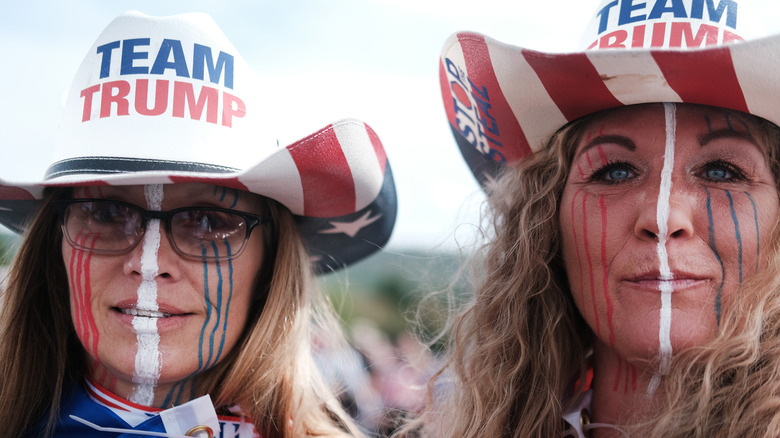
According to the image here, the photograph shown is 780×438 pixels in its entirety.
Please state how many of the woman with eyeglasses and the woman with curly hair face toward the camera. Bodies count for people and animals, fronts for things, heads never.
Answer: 2

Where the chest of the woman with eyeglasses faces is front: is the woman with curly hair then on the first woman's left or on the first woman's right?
on the first woman's left

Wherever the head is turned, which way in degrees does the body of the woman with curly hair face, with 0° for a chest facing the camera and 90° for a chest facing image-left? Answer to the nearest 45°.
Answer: approximately 0°

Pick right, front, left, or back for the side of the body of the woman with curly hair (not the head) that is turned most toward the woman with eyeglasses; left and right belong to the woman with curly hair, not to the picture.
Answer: right

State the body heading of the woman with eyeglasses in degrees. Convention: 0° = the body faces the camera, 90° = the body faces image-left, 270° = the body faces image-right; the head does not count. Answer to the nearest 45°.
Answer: approximately 0°
